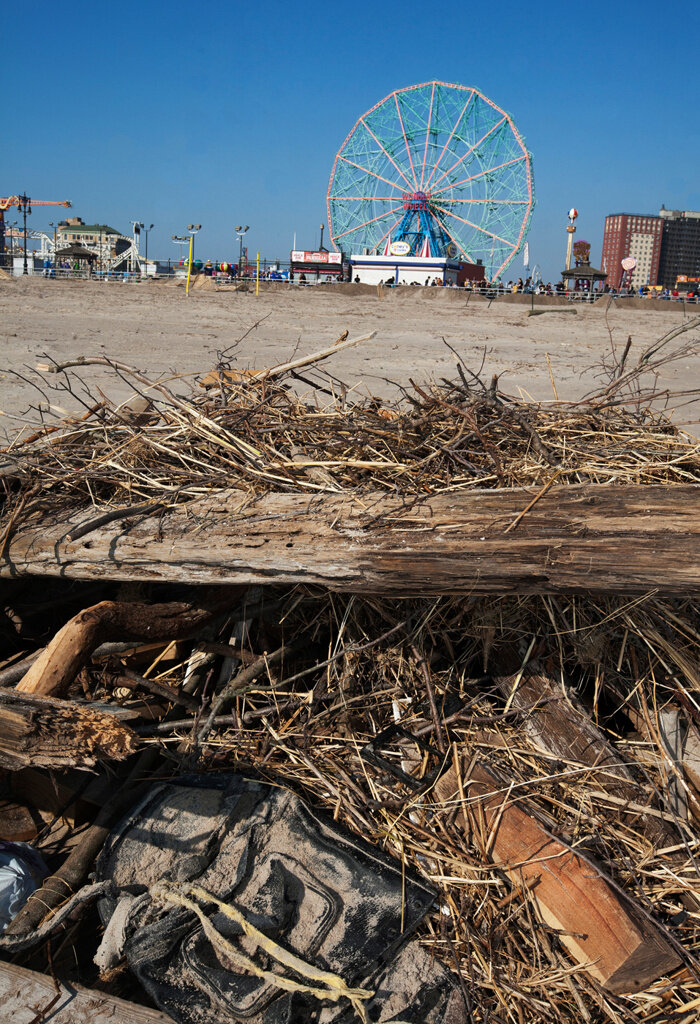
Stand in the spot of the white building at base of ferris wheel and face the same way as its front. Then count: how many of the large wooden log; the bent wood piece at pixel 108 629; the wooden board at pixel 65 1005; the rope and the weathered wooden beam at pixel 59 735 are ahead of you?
5

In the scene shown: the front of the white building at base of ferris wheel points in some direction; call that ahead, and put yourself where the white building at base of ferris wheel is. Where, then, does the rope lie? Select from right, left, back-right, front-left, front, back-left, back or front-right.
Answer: front

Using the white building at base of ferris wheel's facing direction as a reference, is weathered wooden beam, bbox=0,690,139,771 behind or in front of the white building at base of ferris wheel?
in front

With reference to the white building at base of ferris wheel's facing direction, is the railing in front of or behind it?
in front

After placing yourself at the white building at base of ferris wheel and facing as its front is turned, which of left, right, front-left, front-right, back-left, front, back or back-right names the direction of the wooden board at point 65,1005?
front

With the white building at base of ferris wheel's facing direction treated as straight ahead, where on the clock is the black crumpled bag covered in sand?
The black crumpled bag covered in sand is roughly at 12 o'clock from the white building at base of ferris wheel.

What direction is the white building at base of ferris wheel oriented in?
toward the camera

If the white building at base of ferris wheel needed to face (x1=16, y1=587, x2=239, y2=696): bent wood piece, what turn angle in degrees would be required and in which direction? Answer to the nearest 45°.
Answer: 0° — it already faces it

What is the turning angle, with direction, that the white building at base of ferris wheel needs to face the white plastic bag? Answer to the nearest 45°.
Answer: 0° — it already faces it

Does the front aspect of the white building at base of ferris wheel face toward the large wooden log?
yes

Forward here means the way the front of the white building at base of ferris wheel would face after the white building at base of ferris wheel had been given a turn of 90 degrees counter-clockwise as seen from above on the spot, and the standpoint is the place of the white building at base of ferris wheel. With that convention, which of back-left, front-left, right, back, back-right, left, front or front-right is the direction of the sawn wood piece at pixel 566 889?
right

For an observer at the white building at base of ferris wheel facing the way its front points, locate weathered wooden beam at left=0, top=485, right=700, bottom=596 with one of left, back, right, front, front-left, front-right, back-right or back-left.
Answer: front
